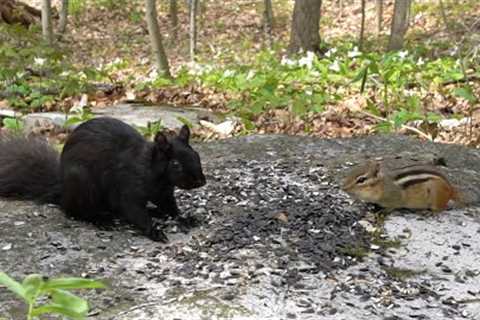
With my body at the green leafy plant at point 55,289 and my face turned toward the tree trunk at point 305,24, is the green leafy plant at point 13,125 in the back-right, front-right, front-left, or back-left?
front-left

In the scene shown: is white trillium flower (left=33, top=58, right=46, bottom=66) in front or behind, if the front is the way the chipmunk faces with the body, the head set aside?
in front

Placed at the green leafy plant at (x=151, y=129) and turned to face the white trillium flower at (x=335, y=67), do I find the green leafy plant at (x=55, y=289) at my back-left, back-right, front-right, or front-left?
back-right

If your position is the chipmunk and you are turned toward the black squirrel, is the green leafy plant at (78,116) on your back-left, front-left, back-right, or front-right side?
front-right

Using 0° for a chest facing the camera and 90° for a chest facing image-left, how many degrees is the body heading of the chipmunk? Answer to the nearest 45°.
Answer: approximately 90°

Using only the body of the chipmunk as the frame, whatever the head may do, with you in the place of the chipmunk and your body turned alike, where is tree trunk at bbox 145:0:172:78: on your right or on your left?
on your right

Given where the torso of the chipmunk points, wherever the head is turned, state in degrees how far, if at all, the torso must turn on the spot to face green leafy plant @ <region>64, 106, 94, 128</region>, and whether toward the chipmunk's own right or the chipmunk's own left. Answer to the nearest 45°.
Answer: approximately 45° to the chipmunk's own right

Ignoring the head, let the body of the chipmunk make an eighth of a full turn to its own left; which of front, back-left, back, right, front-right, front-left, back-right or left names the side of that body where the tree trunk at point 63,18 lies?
right

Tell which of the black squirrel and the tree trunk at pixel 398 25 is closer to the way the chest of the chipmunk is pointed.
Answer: the black squirrel

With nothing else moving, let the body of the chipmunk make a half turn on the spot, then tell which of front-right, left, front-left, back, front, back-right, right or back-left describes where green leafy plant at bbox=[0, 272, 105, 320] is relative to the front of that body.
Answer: right

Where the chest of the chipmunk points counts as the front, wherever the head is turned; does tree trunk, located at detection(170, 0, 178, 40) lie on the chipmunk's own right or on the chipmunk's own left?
on the chipmunk's own right

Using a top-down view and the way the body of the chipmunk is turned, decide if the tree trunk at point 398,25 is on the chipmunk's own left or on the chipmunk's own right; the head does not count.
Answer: on the chipmunk's own right
